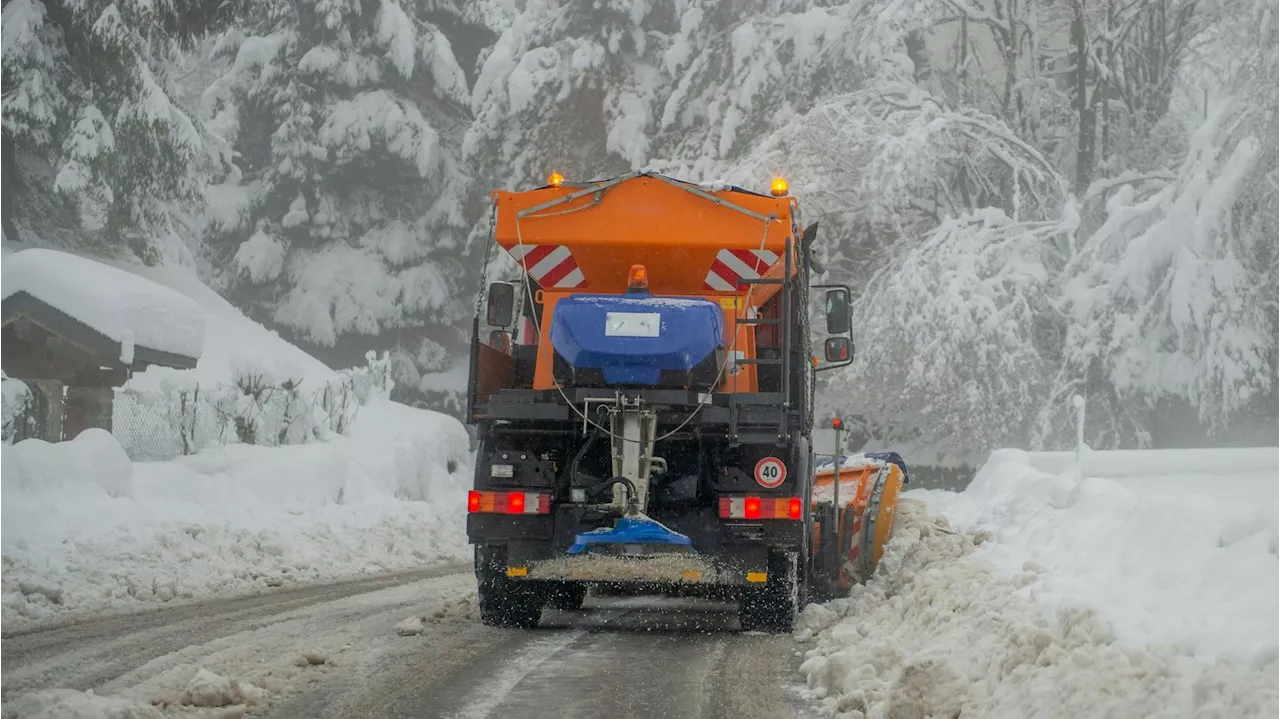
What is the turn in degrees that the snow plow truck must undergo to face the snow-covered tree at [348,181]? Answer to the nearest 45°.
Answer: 0° — it already faces it

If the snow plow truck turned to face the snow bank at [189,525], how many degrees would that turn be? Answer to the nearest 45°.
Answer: approximately 45° to its left

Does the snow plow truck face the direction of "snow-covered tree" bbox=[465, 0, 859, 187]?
yes

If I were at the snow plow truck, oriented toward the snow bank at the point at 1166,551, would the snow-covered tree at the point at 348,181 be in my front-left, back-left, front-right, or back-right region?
back-left

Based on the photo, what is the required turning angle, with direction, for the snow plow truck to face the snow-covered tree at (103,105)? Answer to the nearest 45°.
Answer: approximately 45° to its left

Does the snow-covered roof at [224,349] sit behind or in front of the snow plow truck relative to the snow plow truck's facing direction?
in front

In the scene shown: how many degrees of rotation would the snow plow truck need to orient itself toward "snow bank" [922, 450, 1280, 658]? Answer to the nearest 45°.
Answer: approximately 135° to its right

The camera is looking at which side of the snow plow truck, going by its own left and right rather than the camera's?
back

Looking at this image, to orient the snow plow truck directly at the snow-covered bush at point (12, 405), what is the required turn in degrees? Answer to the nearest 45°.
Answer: approximately 45° to its left

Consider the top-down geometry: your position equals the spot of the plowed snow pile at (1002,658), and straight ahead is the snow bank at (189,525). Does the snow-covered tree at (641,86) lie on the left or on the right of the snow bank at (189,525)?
right
